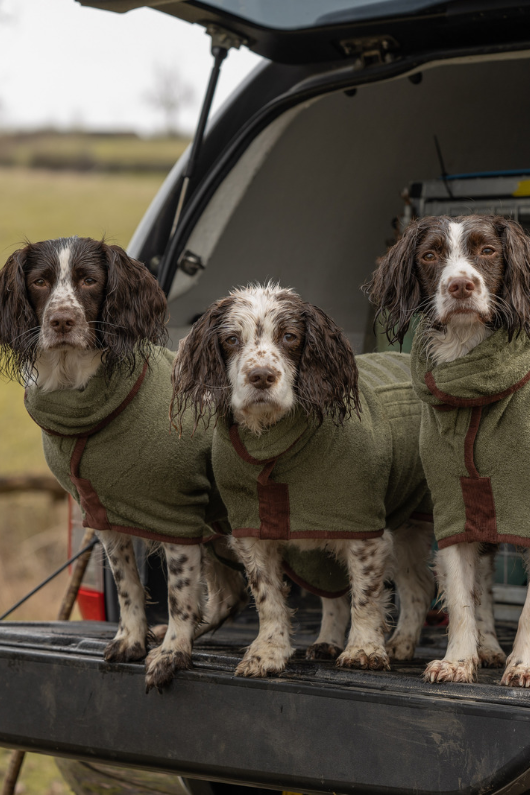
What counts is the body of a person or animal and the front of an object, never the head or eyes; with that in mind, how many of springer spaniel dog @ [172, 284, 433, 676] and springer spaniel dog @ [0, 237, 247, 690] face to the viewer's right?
0

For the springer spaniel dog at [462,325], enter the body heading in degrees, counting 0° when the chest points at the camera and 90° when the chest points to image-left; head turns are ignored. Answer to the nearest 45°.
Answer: approximately 0°

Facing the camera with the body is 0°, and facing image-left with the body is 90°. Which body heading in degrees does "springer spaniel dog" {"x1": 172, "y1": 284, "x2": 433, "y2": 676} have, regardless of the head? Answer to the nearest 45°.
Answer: approximately 45°

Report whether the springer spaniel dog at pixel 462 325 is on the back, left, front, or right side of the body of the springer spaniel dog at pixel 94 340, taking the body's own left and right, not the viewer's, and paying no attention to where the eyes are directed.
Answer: left

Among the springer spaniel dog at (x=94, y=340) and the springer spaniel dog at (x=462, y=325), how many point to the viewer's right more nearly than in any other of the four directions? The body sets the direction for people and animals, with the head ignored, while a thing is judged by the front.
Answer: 0
